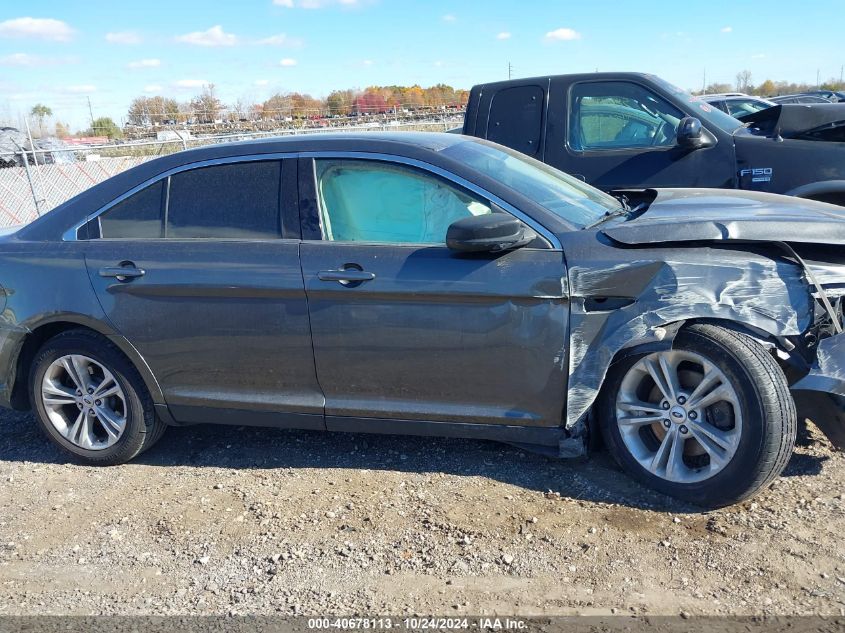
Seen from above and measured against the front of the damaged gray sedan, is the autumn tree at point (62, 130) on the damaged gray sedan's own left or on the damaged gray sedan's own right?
on the damaged gray sedan's own left

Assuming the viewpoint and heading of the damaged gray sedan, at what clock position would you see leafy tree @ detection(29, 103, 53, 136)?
The leafy tree is roughly at 8 o'clock from the damaged gray sedan.

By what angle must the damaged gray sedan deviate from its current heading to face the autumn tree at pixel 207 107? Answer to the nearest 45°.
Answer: approximately 90° to its left

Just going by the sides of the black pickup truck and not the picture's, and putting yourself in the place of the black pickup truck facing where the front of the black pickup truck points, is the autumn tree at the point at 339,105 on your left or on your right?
on your left

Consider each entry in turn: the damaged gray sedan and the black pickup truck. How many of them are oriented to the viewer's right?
2

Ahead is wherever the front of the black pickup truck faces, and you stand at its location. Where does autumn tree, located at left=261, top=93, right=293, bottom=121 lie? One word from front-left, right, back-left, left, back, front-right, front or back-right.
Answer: back-left

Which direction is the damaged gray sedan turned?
to the viewer's right

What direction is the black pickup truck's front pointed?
to the viewer's right
